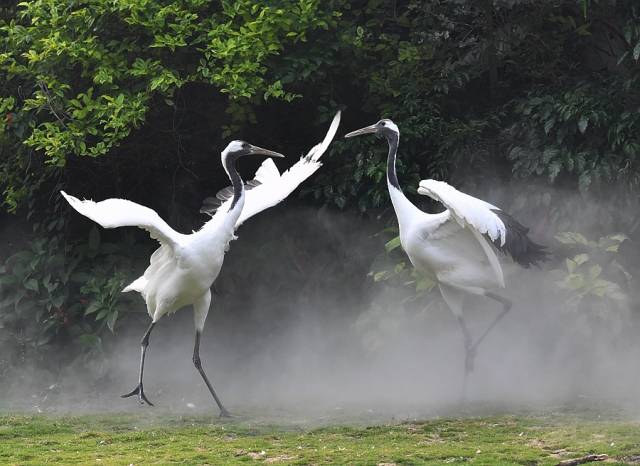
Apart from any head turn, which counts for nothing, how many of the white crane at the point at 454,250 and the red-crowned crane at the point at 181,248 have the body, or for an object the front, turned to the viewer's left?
1

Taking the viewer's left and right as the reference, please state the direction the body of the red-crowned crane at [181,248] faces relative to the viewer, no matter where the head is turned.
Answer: facing the viewer and to the right of the viewer

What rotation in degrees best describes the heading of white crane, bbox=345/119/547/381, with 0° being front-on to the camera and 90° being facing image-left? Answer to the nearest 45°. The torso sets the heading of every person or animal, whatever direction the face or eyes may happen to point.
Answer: approximately 90°

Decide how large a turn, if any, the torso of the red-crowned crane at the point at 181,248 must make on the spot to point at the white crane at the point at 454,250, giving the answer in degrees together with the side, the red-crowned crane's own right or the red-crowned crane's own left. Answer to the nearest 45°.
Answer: approximately 45° to the red-crowned crane's own left

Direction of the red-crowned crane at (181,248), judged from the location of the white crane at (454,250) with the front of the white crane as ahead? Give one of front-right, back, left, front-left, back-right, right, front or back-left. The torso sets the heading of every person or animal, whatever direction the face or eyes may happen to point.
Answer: front

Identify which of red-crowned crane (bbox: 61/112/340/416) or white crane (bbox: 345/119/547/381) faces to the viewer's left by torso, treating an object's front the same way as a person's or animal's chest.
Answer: the white crane
